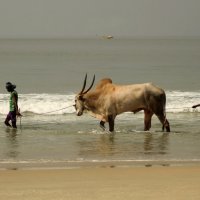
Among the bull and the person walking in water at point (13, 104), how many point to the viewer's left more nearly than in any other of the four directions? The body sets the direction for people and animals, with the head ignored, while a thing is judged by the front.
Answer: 2

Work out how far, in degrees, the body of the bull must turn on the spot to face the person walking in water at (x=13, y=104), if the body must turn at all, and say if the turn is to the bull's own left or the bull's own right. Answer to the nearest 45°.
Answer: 0° — it already faces them

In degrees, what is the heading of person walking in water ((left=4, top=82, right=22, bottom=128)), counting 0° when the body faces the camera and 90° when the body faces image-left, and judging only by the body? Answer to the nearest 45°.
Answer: approximately 90°

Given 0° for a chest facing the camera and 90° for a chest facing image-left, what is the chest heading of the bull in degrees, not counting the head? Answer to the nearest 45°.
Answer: approximately 90°

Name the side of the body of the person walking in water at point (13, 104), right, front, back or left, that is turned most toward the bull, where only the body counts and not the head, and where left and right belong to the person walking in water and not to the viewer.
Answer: back
